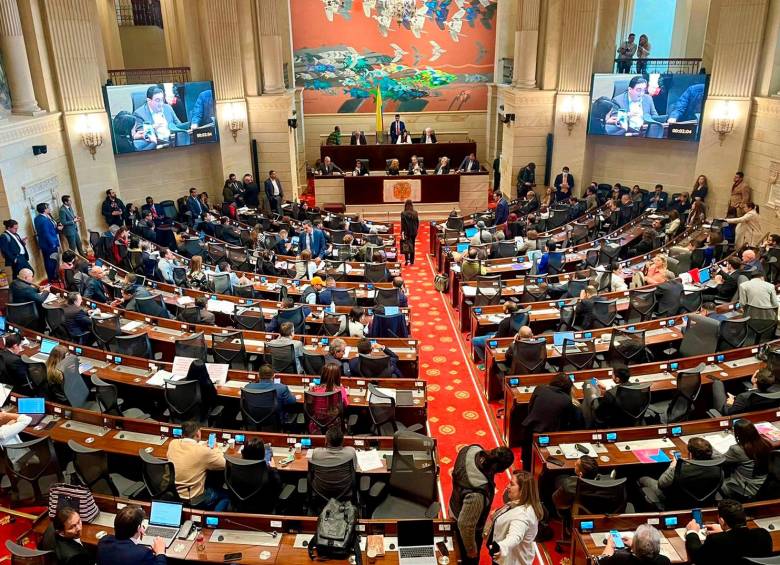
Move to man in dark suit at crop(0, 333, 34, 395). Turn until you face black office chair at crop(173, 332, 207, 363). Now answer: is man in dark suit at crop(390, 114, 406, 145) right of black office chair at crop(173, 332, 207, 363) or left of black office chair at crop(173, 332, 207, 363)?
left

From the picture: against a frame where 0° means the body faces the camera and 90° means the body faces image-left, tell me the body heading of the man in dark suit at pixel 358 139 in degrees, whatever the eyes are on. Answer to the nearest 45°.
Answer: approximately 0°

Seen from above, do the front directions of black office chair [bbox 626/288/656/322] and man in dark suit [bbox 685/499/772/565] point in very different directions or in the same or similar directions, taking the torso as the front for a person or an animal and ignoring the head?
same or similar directions

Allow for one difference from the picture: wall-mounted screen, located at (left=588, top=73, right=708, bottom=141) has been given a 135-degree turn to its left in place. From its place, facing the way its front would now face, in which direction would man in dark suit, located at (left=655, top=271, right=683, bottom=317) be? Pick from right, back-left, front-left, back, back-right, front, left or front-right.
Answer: back-right

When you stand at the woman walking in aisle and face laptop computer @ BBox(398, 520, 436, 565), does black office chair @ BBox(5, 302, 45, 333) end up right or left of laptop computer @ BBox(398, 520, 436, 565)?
right

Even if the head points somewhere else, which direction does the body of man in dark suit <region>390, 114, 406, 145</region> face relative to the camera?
toward the camera

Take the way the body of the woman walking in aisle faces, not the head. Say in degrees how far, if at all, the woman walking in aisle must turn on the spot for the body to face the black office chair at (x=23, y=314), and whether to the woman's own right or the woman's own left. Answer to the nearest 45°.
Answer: approximately 135° to the woman's own left

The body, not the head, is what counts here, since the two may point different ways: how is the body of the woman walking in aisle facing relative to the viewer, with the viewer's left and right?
facing away from the viewer

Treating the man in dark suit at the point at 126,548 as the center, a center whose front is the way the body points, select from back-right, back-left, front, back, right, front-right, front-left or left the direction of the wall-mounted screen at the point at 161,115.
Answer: front-left

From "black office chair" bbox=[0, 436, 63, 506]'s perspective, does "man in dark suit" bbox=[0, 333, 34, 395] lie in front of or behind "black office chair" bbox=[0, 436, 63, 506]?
in front

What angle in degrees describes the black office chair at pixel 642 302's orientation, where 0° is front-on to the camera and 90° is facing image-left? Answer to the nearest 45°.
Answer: approximately 135°

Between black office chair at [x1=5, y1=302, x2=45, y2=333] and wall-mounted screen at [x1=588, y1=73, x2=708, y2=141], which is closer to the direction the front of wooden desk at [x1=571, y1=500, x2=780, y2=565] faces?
the black office chair

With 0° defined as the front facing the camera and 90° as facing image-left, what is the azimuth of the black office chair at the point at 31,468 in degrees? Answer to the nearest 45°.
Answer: approximately 225°

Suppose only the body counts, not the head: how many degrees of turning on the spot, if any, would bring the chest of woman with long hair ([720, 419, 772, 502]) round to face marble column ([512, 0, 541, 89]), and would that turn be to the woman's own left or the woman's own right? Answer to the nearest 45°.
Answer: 0° — they already face it

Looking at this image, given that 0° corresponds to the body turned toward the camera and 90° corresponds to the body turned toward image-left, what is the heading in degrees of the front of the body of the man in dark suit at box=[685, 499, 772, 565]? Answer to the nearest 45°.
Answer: approximately 135°

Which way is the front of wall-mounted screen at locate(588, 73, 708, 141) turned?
toward the camera

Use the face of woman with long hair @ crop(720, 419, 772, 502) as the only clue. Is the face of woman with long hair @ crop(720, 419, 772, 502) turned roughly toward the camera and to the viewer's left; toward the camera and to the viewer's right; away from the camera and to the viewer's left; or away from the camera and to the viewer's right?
away from the camera and to the viewer's left

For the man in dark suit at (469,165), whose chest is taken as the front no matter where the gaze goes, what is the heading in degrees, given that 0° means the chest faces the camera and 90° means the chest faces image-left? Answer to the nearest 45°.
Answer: approximately 0°
